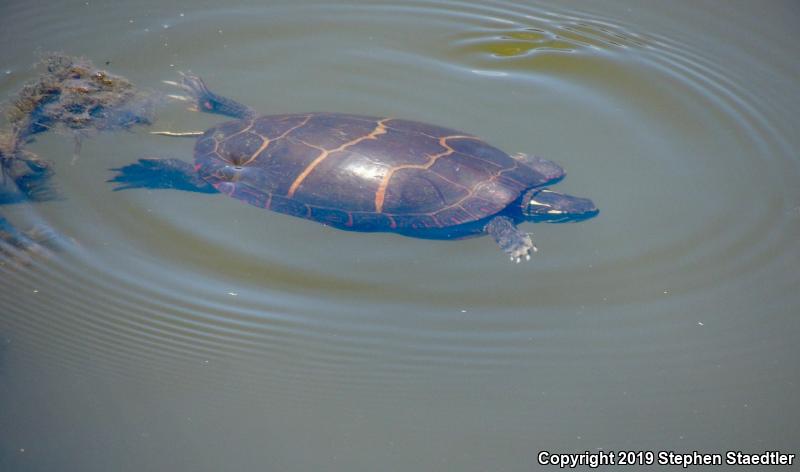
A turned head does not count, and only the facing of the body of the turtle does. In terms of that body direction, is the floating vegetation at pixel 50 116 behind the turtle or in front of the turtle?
behind

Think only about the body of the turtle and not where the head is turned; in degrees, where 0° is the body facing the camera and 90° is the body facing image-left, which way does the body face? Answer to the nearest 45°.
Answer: approximately 270°
